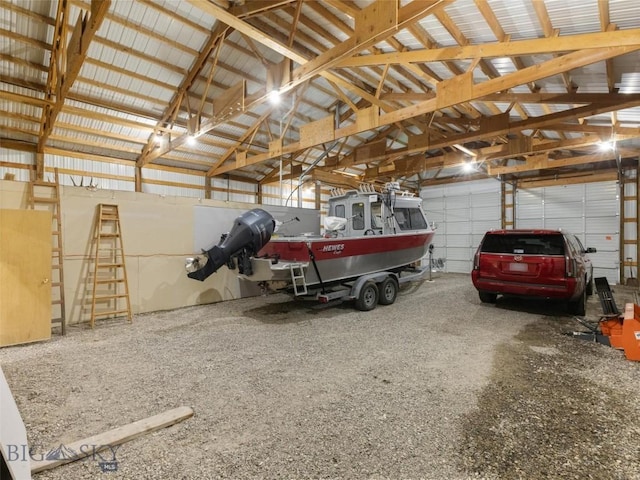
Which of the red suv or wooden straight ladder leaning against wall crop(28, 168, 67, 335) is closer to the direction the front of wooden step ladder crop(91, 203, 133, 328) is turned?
the red suv

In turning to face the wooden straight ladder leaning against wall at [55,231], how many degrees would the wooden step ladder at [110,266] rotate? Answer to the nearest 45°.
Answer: approximately 90° to its right

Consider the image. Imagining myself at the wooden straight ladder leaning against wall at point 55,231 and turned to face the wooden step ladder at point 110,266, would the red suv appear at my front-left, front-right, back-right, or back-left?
front-right

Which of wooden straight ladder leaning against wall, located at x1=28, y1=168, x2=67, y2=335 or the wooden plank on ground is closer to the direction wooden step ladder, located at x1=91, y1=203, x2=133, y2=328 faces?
the wooden plank on ground

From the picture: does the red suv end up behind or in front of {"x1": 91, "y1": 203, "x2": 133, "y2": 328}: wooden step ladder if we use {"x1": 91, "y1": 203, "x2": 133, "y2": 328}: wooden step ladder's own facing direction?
in front

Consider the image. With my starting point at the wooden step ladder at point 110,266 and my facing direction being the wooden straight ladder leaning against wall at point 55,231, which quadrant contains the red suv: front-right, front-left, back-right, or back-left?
back-left

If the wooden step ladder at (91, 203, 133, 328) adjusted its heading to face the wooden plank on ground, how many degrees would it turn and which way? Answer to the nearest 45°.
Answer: approximately 45° to its right

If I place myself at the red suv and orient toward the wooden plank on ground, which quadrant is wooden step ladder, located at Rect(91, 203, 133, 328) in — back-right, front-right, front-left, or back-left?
front-right

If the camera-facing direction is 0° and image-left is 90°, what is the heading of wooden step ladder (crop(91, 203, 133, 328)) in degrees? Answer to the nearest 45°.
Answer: approximately 315°

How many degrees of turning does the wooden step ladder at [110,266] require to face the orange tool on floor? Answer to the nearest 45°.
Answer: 0° — it already faces it
